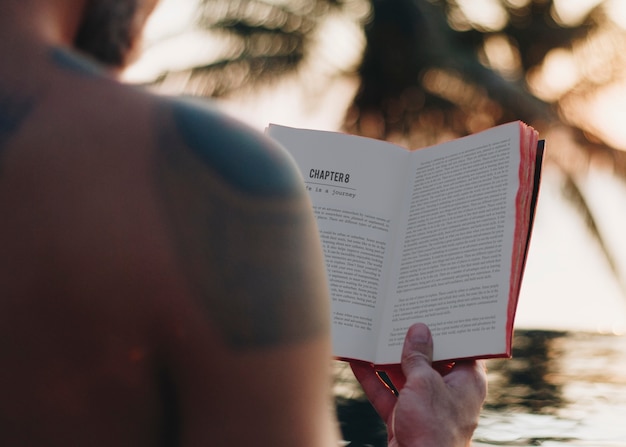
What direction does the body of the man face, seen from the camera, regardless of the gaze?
away from the camera
